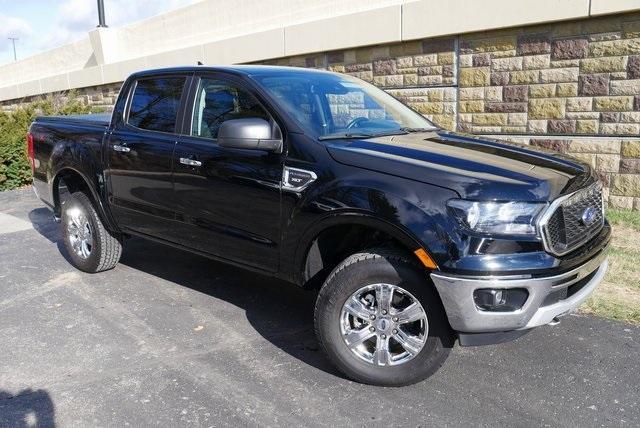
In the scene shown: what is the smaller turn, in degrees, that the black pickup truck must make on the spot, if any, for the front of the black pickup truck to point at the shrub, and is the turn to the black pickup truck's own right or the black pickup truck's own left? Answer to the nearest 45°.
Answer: approximately 180°

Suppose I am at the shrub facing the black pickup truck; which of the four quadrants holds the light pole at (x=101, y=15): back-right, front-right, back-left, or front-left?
back-left

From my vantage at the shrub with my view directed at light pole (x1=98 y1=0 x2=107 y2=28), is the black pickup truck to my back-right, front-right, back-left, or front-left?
back-right

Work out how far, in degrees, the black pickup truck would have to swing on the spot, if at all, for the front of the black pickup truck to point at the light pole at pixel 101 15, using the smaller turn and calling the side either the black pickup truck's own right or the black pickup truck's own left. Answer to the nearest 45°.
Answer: approximately 180°

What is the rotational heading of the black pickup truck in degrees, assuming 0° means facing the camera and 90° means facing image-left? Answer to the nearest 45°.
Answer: approximately 315°
